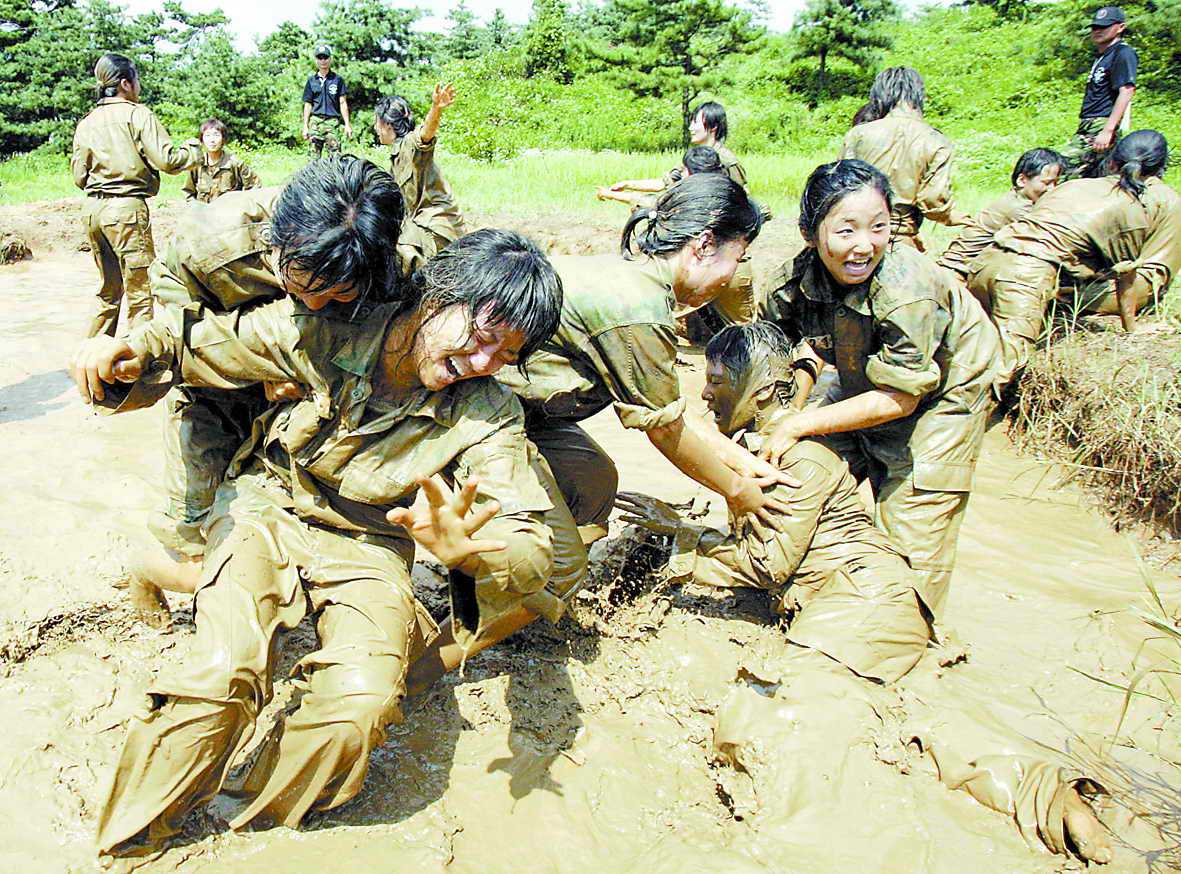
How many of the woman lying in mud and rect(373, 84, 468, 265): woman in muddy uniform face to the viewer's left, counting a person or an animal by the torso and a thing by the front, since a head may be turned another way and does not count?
2

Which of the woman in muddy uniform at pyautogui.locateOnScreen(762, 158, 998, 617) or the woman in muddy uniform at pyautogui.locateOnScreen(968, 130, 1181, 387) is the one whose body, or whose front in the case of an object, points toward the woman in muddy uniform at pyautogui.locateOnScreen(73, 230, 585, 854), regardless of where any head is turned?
the woman in muddy uniform at pyautogui.locateOnScreen(762, 158, 998, 617)

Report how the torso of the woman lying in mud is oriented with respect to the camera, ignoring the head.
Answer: to the viewer's left

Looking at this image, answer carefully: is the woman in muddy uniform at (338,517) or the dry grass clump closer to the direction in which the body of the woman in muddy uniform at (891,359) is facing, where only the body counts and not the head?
the woman in muddy uniform

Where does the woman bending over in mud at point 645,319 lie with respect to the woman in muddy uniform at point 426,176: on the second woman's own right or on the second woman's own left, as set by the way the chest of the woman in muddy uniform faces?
on the second woman's own left

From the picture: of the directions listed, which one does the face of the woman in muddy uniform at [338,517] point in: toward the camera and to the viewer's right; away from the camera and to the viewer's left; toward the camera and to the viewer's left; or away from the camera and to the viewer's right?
toward the camera and to the viewer's right

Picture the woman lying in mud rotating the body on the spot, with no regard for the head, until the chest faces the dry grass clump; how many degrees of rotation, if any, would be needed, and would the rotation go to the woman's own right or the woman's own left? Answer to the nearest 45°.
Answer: approximately 135° to the woman's own right

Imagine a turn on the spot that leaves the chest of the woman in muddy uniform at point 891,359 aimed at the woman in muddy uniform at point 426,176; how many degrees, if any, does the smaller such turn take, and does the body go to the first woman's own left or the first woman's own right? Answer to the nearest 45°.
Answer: approximately 90° to the first woman's own right
